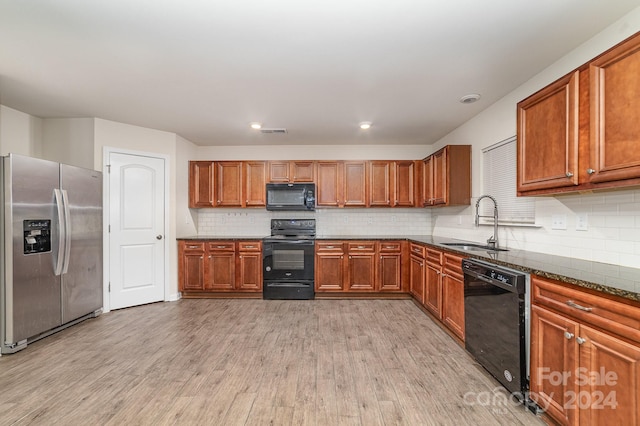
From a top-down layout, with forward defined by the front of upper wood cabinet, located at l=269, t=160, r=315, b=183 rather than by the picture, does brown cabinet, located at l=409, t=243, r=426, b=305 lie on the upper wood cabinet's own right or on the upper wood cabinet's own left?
on the upper wood cabinet's own left

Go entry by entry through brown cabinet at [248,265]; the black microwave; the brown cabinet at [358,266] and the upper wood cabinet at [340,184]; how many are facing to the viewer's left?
0

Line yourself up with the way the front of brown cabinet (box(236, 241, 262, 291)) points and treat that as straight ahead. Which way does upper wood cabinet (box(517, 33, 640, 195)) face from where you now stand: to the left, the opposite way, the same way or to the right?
to the right

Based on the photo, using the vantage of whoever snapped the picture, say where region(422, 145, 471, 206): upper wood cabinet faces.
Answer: facing to the left of the viewer

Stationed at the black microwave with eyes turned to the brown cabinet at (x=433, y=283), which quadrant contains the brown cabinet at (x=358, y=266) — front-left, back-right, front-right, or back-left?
front-left

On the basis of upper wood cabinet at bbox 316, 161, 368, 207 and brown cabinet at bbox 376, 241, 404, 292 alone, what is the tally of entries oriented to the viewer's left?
0

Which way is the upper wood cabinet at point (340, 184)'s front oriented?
toward the camera

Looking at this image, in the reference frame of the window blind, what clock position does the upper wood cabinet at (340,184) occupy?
The upper wood cabinet is roughly at 2 o'clock from the window blind.

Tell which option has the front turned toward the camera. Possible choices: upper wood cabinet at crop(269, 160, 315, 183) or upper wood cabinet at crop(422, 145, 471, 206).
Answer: upper wood cabinet at crop(269, 160, 315, 183)

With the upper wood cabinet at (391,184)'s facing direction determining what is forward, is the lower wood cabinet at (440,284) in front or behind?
in front

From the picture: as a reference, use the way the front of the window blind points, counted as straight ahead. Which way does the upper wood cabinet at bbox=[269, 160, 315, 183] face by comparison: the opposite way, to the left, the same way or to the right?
to the left

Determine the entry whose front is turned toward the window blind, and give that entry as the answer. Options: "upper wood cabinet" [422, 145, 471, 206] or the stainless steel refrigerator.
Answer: the stainless steel refrigerator

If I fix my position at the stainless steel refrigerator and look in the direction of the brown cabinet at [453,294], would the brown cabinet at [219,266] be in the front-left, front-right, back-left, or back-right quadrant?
front-left

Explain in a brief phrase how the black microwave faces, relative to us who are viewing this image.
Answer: facing the viewer

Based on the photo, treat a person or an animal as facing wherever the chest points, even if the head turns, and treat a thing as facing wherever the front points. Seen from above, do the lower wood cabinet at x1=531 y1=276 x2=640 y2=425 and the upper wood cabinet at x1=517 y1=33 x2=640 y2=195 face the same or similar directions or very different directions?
same or similar directions

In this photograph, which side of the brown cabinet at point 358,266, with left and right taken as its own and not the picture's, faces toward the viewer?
front

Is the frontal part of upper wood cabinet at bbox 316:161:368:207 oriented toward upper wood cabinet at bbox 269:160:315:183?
no

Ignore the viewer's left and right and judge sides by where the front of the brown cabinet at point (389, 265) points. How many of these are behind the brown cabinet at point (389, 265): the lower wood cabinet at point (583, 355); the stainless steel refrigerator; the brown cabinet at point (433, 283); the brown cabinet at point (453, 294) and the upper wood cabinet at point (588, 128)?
0

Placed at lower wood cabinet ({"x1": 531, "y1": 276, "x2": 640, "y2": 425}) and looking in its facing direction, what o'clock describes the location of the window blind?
The window blind is roughly at 4 o'clock from the lower wood cabinet.

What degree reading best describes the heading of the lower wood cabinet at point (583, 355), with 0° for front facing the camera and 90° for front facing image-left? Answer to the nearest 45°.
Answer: approximately 45°

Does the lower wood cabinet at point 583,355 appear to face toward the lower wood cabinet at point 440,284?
no
